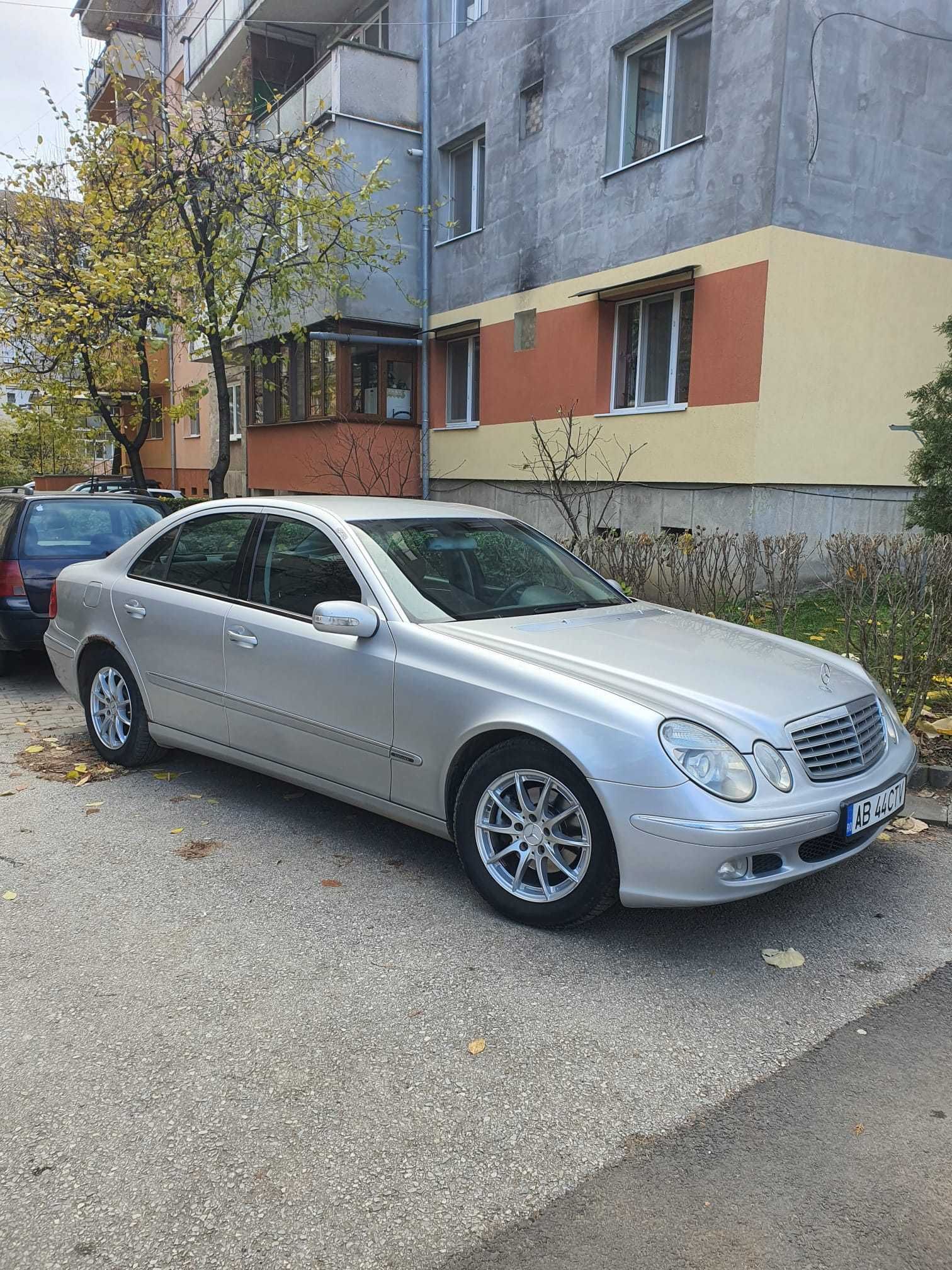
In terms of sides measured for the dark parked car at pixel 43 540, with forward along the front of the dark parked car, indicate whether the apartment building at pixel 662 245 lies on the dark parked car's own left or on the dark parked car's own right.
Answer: on the dark parked car's own right

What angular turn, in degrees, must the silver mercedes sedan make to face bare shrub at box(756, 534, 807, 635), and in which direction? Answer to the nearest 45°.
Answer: approximately 90° to its left

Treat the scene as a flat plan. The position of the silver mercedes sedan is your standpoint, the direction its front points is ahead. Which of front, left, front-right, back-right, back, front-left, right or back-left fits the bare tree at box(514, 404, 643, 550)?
back-left

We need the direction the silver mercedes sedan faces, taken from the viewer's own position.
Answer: facing the viewer and to the right of the viewer

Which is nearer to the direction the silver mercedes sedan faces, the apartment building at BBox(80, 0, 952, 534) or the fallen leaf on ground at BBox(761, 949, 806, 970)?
the fallen leaf on ground

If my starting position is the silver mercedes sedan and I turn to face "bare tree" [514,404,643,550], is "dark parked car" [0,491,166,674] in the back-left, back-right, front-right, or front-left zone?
front-left

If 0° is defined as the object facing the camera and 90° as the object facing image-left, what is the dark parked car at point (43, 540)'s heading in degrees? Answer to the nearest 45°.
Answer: approximately 135°

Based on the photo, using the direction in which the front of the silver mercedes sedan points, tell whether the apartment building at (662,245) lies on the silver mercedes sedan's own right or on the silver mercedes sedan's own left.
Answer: on the silver mercedes sedan's own left

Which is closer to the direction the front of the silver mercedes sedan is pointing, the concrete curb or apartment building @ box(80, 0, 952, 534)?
the concrete curb

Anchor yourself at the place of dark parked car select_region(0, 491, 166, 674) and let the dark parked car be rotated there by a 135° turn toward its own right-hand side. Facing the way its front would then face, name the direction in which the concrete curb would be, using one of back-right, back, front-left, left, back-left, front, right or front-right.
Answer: front-right

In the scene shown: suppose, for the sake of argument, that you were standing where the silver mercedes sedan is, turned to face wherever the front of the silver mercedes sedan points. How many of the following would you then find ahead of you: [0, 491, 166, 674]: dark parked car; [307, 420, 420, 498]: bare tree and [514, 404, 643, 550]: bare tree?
0

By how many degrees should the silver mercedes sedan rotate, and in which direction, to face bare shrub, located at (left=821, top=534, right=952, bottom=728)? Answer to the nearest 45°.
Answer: approximately 90° to its left

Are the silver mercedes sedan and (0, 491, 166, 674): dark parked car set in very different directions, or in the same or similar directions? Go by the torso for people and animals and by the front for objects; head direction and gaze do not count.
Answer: very different directions
